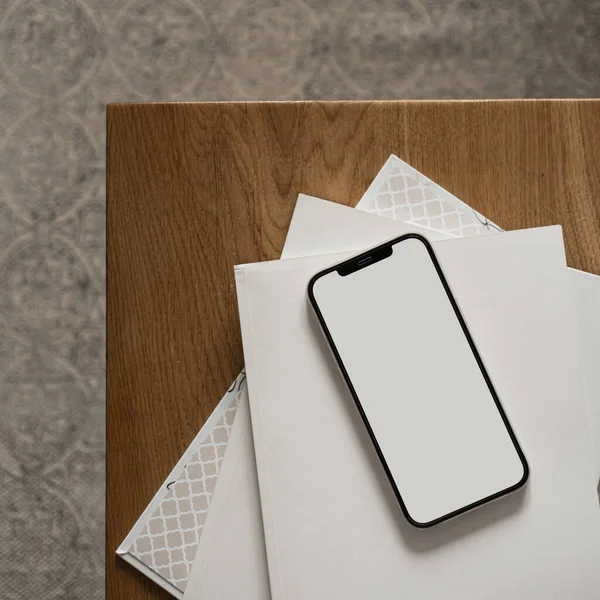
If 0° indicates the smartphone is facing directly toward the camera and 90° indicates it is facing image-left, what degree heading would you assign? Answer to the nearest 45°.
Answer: approximately 0°
